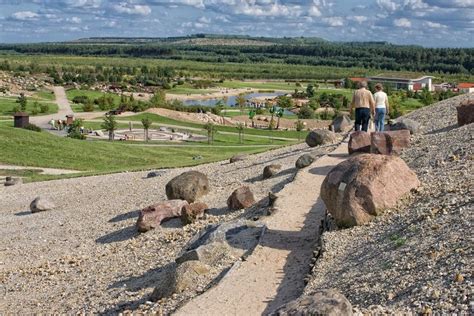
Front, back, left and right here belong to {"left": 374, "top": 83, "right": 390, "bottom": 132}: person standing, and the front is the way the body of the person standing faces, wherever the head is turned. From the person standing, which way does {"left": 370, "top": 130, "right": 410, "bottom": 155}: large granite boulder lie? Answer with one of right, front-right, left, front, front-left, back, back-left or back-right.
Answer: back

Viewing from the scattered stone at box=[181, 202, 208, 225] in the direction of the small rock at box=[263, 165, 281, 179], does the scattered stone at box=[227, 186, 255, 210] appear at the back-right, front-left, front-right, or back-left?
front-right

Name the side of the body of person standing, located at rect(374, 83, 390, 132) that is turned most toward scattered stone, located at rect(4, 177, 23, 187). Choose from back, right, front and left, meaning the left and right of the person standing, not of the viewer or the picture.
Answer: left

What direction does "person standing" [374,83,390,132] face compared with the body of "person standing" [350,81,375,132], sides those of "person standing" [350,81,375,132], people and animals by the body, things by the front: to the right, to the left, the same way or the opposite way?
the same way

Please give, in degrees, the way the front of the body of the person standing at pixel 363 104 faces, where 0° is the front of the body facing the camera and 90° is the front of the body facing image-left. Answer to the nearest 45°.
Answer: approximately 180°

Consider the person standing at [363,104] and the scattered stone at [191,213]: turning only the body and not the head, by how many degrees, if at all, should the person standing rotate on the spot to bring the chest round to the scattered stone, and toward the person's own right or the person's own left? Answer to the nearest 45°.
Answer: approximately 135° to the person's own left

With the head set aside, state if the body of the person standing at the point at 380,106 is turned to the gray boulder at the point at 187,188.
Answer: no

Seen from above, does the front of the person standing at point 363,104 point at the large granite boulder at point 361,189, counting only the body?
no

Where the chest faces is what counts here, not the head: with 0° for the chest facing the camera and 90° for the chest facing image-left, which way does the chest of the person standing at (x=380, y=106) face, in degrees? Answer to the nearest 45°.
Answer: approximately 180°

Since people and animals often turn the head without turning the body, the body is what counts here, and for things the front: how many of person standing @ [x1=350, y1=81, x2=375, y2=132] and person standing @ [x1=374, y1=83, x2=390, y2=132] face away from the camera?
2

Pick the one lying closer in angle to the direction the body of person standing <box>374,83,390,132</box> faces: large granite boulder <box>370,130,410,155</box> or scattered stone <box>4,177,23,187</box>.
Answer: the scattered stone

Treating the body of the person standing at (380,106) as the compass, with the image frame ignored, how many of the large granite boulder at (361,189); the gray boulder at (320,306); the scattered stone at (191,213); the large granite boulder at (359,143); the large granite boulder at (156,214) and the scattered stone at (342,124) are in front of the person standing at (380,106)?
1

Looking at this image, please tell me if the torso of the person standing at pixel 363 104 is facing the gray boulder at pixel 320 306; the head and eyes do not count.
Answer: no

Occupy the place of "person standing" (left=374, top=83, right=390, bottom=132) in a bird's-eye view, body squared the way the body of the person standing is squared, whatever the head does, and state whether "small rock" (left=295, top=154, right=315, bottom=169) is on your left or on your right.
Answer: on your left

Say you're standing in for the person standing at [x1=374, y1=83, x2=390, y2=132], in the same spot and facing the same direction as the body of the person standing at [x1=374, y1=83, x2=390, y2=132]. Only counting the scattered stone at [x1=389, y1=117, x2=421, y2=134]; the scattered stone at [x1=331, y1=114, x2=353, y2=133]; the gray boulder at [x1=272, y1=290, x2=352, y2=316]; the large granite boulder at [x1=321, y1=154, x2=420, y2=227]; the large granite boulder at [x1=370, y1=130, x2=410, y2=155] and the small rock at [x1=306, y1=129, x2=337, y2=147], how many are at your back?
3
